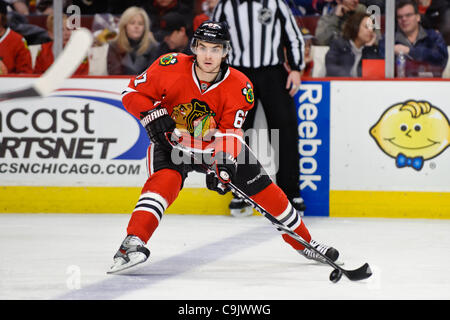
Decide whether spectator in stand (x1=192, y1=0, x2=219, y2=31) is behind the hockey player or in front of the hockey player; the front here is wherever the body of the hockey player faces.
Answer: behind

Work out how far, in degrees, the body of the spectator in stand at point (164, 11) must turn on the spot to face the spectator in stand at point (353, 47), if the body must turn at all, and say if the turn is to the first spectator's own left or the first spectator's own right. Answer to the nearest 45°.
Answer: approximately 90° to the first spectator's own left

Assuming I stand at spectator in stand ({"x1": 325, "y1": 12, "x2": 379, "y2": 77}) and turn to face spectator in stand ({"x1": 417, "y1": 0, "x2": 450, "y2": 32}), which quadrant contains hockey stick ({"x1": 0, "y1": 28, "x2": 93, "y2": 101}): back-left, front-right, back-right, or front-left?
back-right

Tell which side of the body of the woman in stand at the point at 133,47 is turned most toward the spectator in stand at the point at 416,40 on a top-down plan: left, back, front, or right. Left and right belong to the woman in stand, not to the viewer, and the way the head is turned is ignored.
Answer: left

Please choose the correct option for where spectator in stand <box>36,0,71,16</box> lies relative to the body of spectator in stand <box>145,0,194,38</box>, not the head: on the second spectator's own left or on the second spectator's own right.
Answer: on the second spectator's own right
